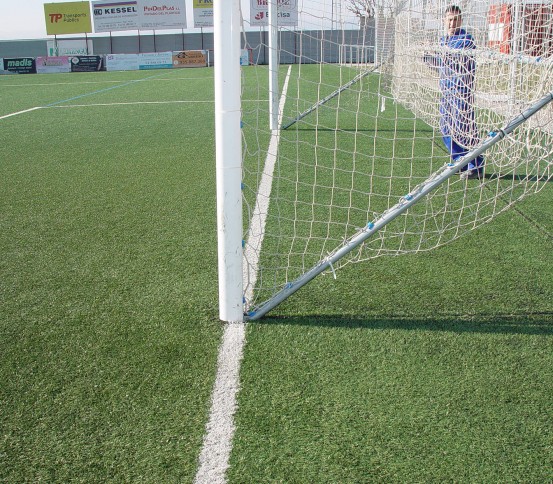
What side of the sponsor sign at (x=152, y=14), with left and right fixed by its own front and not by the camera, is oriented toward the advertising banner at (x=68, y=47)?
right

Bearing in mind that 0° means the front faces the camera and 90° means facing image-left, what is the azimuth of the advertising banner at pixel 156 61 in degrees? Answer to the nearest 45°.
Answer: approximately 0°

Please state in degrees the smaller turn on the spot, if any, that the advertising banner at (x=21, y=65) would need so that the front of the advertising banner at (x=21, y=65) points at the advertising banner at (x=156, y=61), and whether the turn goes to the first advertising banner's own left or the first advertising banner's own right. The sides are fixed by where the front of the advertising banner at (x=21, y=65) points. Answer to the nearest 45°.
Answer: approximately 90° to the first advertising banner's own left

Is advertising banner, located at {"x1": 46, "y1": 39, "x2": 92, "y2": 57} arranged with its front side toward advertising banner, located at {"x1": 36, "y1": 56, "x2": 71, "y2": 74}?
yes

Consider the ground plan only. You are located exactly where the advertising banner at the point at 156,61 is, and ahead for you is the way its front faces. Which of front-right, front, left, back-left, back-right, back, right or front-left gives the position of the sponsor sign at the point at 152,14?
back

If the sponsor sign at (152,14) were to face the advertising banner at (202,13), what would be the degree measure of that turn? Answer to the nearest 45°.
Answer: approximately 90° to its left

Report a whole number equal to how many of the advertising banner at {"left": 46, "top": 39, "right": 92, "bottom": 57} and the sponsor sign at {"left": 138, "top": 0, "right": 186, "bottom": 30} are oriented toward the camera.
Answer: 2
